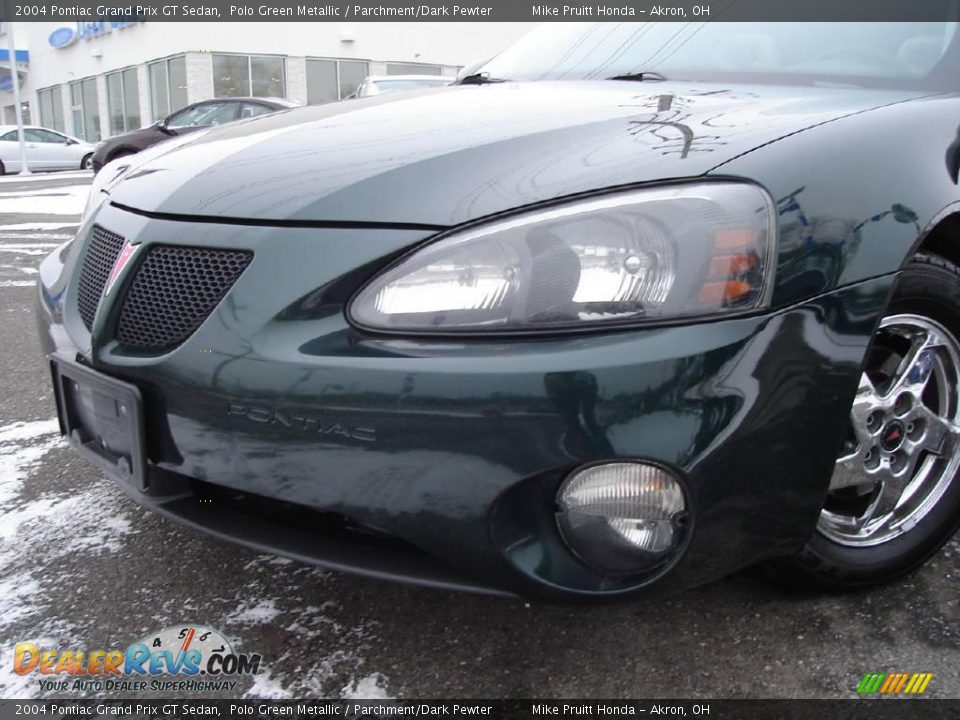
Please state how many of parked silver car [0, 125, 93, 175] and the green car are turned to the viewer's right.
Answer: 1

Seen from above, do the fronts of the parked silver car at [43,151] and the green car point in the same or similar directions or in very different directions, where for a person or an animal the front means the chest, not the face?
very different directions

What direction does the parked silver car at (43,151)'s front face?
to the viewer's right

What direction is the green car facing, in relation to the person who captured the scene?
facing the viewer and to the left of the viewer

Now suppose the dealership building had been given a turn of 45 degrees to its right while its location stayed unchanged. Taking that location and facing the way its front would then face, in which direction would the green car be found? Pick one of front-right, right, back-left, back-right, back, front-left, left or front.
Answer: left

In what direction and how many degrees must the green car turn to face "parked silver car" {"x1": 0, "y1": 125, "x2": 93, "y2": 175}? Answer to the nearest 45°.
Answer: approximately 90° to its right

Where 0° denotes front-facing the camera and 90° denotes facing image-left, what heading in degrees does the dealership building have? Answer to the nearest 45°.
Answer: approximately 45°
